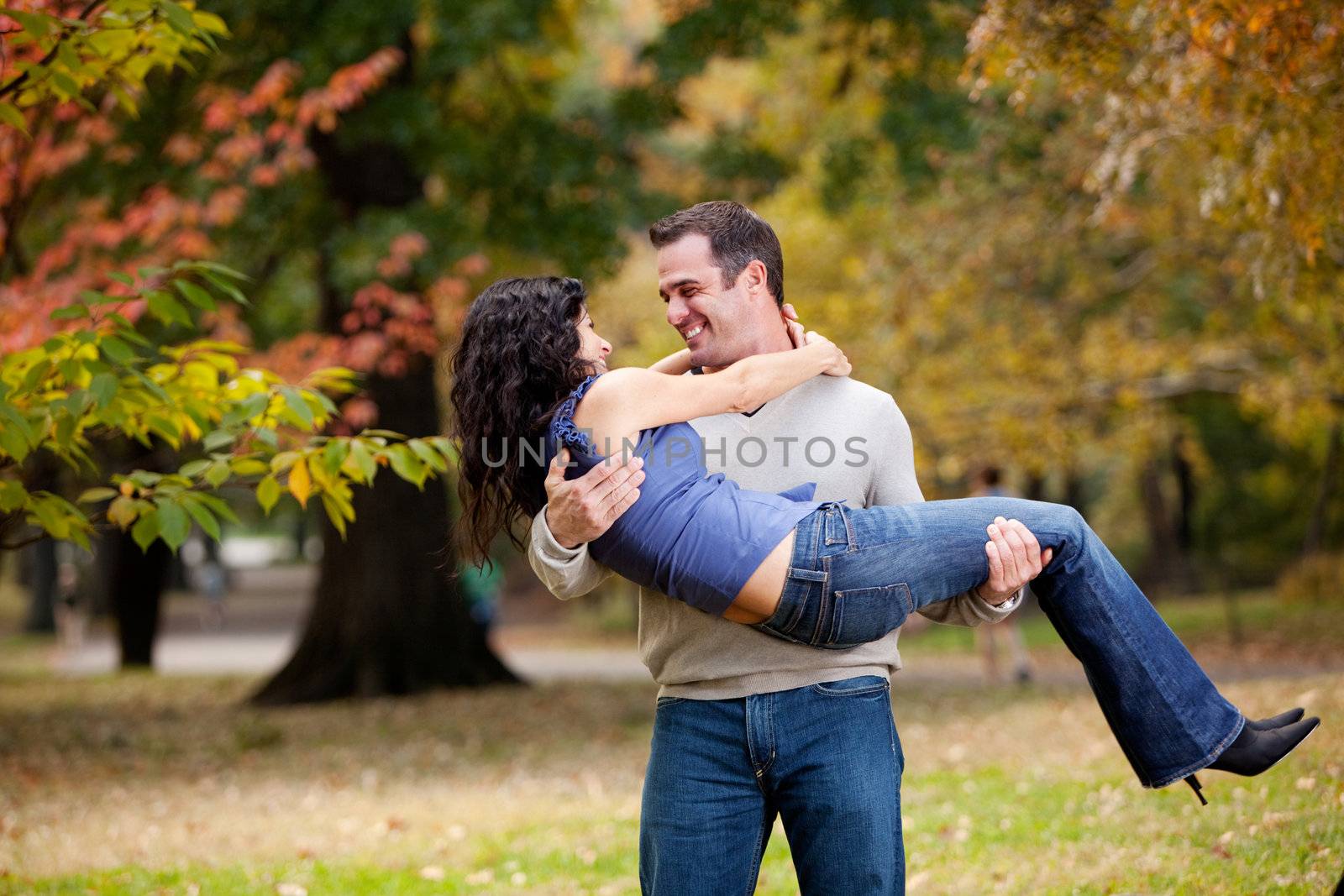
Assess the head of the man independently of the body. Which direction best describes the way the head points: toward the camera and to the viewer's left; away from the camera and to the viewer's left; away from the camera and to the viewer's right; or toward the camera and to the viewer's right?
toward the camera and to the viewer's left

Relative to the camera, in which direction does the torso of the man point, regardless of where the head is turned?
toward the camera

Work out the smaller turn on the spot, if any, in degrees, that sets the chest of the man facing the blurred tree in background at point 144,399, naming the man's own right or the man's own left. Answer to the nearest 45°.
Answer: approximately 135° to the man's own right

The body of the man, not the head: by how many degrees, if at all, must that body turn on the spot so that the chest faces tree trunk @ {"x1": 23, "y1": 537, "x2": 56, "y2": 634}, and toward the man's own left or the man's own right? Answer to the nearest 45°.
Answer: approximately 135° to the man's own right

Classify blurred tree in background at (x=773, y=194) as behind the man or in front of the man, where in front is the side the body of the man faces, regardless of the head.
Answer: behind
